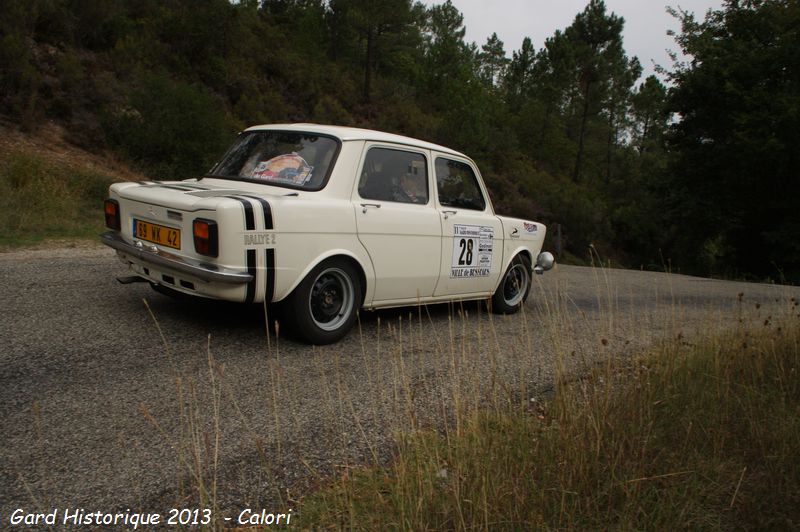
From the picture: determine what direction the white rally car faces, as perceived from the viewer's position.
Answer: facing away from the viewer and to the right of the viewer
